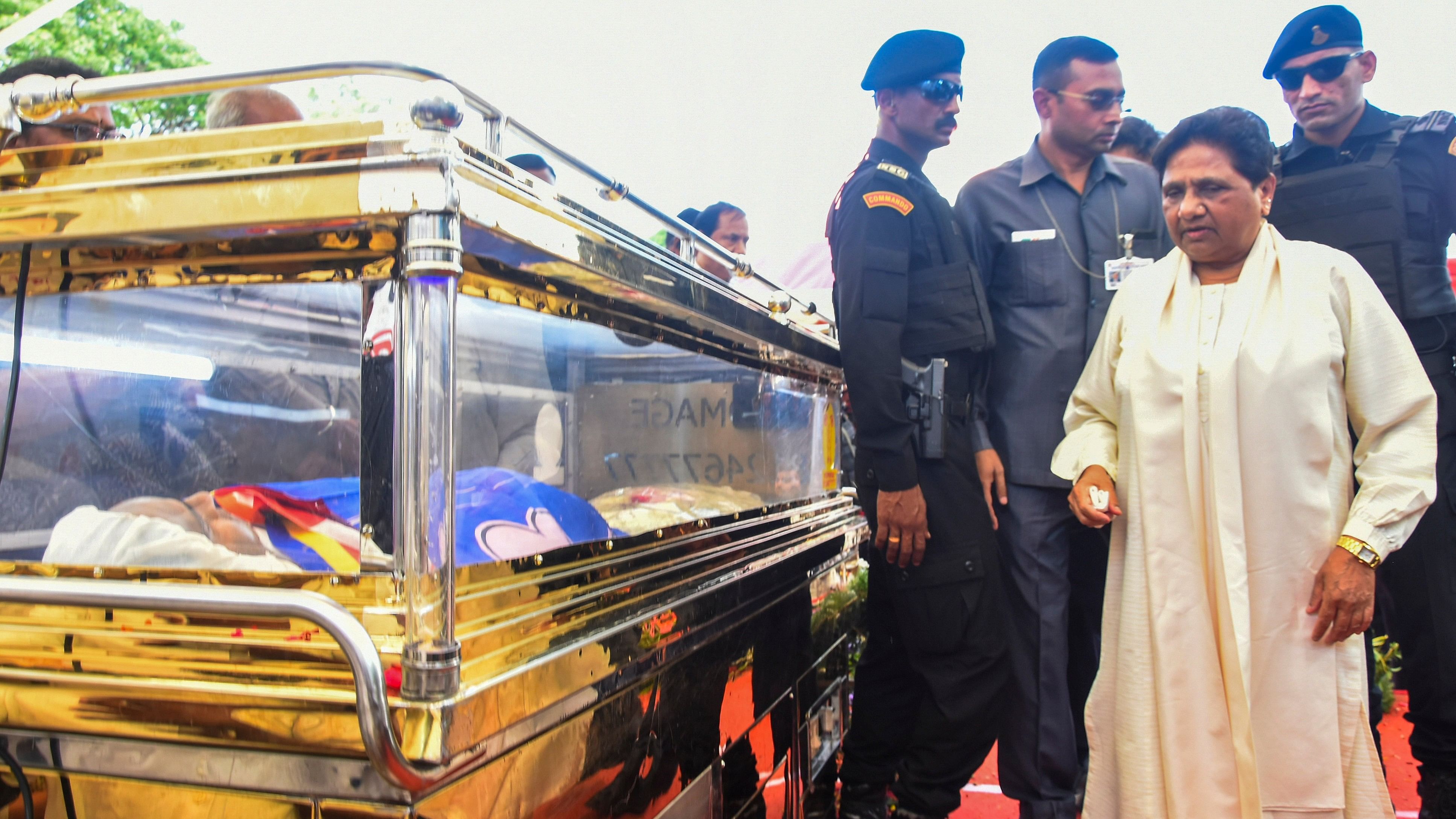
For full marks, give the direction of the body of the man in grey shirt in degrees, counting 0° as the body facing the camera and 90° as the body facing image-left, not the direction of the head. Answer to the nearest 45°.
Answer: approximately 315°

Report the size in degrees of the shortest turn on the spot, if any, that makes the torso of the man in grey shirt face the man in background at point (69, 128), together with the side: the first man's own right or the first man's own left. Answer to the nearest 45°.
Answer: approximately 90° to the first man's own right
